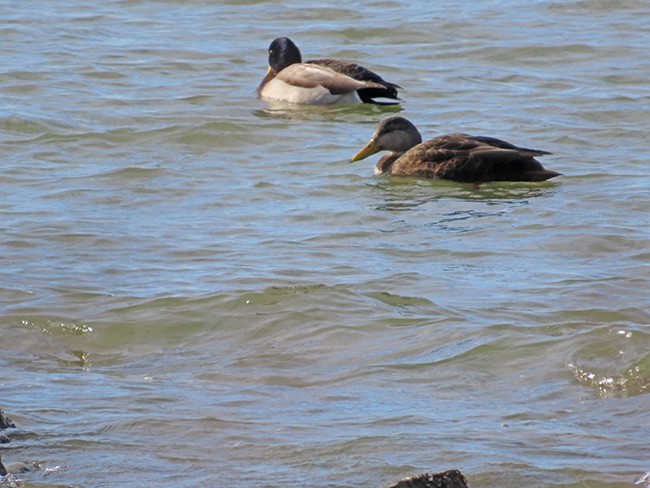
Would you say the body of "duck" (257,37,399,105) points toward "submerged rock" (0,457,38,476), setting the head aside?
no

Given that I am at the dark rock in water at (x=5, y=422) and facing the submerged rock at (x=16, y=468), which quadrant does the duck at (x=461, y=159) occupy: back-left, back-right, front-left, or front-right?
back-left

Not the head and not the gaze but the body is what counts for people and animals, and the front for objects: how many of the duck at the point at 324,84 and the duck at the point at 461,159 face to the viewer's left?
2

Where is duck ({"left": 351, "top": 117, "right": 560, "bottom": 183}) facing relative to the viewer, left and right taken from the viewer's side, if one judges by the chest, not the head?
facing to the left of the viewer

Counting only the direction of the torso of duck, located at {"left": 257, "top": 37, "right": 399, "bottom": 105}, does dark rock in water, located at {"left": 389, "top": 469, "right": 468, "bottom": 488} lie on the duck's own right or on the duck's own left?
on the duck's own left

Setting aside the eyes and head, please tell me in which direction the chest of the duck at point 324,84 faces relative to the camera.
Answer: to the viewer's left

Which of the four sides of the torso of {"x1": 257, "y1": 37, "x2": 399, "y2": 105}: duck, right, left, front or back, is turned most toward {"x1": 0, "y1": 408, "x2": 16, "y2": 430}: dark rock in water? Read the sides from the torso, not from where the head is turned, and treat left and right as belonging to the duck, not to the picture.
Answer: left

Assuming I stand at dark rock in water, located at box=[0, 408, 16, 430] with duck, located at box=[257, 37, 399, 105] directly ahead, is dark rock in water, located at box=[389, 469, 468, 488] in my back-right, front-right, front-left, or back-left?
back-right

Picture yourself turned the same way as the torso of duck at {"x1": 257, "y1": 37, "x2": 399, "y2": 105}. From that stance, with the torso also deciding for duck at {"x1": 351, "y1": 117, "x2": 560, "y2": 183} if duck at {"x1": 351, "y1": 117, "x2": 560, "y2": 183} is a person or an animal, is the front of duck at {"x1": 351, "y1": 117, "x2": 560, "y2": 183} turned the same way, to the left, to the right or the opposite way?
the same way

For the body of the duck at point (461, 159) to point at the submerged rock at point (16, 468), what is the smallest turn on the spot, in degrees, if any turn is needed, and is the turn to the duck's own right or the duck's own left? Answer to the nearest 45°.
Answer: approximately 90° to the duck's own left

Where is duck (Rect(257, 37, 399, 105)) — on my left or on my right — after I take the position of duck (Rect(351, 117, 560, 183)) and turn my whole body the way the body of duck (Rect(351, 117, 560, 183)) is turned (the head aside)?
on my right

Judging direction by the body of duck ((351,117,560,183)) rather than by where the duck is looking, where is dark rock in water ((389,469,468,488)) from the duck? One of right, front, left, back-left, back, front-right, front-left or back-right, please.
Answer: left

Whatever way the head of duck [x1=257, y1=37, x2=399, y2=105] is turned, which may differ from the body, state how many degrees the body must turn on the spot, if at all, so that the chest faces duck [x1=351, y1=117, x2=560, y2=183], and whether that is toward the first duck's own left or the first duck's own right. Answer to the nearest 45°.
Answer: approximately 90° to the first duck's own left

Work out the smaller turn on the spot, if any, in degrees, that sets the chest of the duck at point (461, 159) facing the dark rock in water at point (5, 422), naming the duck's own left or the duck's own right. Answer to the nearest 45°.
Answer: approximately 90° to the duck's own left
